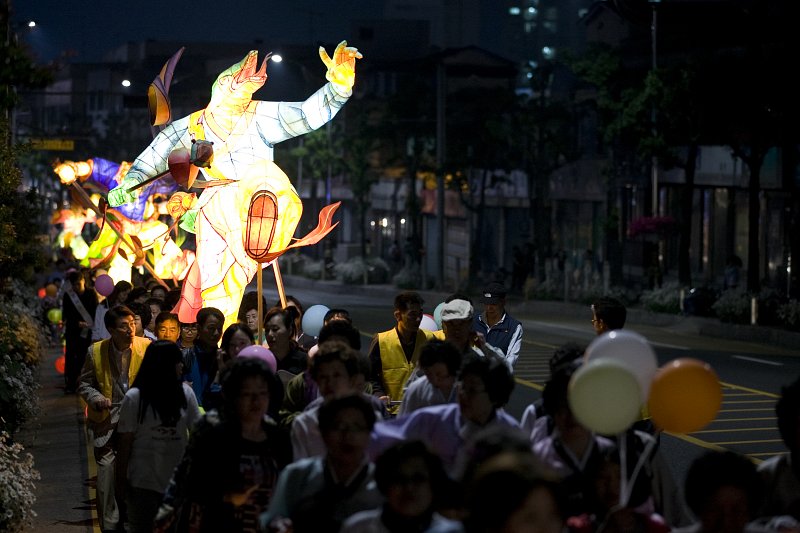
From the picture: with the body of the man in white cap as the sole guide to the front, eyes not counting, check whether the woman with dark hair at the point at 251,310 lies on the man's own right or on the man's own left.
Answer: on the man's own right

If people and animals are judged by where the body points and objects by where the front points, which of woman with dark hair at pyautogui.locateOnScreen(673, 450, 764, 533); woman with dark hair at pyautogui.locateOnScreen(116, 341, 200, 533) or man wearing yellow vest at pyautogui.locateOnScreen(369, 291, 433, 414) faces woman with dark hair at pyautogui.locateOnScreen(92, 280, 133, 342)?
woman with dark hair at pyautogui.locateOnScreen(116, 341, 200, 533)

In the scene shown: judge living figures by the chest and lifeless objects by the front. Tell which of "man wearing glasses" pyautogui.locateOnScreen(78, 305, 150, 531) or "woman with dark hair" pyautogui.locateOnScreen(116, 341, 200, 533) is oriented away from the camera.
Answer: the woman with dark hair

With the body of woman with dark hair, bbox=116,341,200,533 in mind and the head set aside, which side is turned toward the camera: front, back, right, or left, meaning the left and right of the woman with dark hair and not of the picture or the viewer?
back

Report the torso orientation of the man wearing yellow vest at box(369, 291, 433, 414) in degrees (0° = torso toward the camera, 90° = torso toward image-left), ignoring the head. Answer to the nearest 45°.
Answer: approximately 315°

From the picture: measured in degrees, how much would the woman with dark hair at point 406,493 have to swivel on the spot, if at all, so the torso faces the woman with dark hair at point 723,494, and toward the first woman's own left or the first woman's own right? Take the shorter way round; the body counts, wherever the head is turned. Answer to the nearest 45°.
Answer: approximately 90° to the first woman's own left

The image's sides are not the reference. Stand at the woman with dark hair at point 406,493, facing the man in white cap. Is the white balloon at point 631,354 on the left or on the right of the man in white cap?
right

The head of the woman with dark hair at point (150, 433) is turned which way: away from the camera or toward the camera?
away from the camera

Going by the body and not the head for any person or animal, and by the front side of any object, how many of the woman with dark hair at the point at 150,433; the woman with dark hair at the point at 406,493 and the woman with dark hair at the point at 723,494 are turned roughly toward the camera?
2
